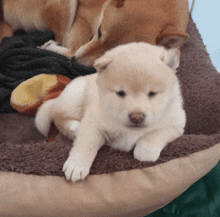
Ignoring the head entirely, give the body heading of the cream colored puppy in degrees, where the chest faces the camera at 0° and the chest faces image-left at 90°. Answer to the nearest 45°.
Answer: approximately 315°

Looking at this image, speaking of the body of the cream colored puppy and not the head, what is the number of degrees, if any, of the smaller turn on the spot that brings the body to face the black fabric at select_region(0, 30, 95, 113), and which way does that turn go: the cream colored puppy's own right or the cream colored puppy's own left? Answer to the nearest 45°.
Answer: approximately 180°

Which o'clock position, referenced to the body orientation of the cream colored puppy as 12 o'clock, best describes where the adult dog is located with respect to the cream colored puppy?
The adult dog is roughly at 7 o'clock from the cream colored puppy.

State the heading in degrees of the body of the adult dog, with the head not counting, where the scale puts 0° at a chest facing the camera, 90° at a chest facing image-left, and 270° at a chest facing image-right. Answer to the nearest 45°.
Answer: approximately 315°

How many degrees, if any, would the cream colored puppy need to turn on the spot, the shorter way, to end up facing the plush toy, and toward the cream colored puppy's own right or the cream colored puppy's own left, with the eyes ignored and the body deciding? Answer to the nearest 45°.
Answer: approximately 180°
